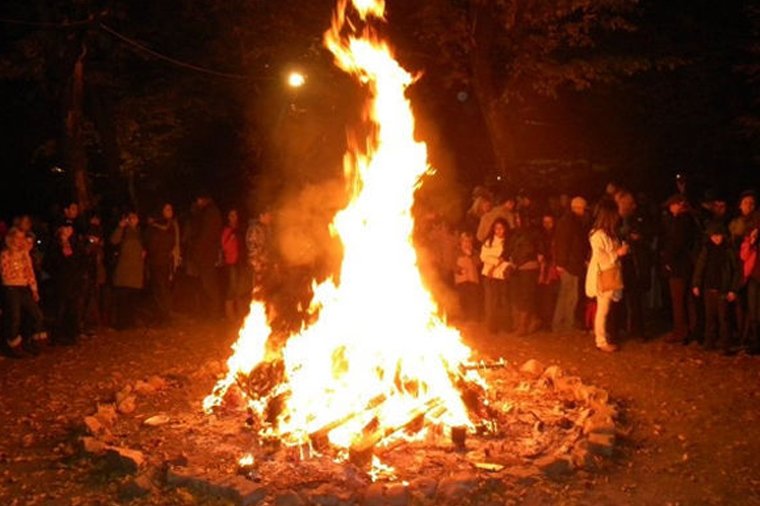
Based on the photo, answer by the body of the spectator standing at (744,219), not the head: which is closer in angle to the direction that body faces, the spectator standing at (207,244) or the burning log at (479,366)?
the burning log

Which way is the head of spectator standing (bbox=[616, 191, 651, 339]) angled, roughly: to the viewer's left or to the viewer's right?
to the viewer's left

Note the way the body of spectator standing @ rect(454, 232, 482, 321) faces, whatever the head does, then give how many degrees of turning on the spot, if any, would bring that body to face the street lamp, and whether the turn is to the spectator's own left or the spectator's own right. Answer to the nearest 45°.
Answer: approximately 135° to the spectator's own right

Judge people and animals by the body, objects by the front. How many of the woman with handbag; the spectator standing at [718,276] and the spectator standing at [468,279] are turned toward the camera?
2

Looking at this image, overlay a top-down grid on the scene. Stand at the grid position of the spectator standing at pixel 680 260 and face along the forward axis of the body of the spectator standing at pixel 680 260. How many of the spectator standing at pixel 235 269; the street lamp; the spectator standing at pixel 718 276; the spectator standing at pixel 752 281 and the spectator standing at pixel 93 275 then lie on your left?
2

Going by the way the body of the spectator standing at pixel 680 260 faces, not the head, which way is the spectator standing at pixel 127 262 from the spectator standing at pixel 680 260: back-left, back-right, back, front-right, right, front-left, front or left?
front-right

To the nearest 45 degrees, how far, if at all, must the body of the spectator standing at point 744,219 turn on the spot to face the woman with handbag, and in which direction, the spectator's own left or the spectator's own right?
approximately 45° to the spectator's own right

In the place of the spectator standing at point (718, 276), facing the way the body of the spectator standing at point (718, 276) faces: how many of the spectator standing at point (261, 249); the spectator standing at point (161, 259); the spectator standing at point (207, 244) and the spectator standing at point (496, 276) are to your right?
4

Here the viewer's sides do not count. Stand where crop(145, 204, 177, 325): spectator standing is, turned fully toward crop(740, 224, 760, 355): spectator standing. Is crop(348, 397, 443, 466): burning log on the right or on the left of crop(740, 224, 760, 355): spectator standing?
right

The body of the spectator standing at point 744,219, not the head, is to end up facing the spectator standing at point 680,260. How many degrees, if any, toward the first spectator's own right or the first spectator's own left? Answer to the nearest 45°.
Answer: approximately 45° to the first spectator's own right
